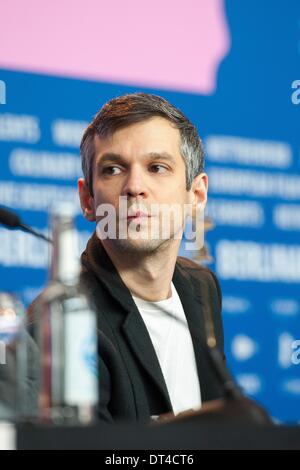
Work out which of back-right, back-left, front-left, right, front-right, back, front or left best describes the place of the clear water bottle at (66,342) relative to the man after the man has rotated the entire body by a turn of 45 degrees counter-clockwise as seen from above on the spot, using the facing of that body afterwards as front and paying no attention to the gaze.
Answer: right

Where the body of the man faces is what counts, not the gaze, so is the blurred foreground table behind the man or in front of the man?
in front
